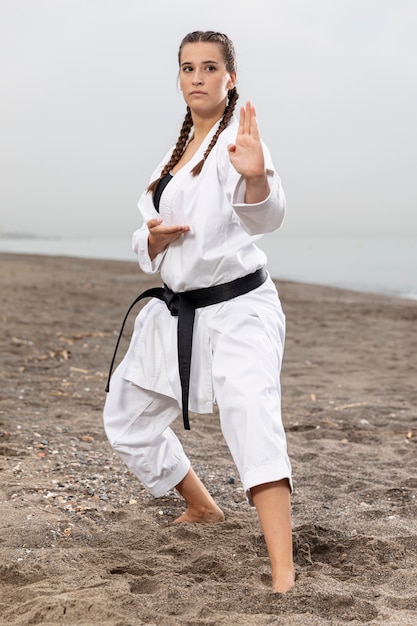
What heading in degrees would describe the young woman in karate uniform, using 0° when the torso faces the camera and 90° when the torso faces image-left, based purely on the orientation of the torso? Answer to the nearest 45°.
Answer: approximately 45°
